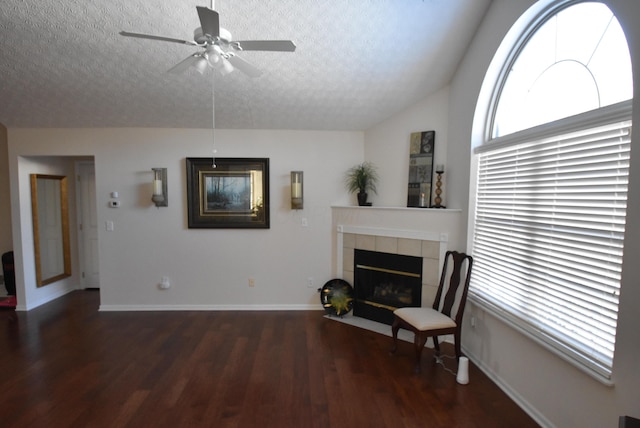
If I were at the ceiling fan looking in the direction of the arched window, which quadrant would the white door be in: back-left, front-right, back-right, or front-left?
back-left

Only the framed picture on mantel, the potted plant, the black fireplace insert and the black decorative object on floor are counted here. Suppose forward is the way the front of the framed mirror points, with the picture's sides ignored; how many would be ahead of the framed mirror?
4

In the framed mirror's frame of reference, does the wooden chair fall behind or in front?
in front

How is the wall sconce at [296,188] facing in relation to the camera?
toward the camera

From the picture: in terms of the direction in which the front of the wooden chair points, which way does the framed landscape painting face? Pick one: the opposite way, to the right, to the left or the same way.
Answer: to the left

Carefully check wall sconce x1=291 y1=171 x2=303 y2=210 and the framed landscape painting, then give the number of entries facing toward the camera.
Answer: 2

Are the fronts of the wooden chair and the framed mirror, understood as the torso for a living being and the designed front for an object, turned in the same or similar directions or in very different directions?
very different directions

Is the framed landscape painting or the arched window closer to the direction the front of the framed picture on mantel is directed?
the framed landscape painting

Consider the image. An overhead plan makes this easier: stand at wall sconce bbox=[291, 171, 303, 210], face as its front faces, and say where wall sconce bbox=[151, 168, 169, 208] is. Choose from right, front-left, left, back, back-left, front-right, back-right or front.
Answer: right

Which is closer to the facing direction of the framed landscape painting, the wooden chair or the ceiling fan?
the ceiling fan

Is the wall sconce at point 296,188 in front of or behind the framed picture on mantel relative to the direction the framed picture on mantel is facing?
in front

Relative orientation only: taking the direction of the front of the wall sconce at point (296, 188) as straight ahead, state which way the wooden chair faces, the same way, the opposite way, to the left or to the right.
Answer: to the right

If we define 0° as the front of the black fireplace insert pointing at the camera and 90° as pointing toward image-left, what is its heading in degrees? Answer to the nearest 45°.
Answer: approximately 45°

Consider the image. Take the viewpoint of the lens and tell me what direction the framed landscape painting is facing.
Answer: facing the viewer
